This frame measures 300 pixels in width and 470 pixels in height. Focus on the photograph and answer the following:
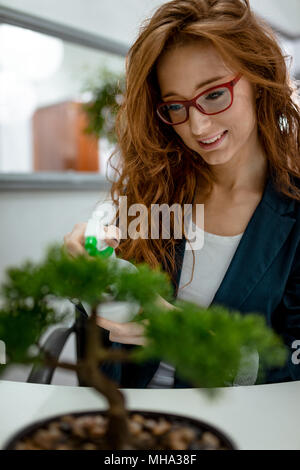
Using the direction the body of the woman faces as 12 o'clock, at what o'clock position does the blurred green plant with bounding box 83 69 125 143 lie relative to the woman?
The blurred green plant is roughly at 4 o'clock from the woman.

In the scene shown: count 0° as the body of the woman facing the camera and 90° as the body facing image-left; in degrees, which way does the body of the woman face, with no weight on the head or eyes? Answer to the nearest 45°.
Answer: approximately 45°

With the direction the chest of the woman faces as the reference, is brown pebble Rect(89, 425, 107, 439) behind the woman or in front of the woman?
in front

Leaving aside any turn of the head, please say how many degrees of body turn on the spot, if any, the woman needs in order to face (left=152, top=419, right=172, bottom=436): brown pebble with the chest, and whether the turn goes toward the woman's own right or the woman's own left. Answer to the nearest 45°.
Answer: approximately 45° to the woman's own left

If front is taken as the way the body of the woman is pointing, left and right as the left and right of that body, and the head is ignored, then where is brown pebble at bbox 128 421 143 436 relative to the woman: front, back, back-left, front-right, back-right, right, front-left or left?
front-left

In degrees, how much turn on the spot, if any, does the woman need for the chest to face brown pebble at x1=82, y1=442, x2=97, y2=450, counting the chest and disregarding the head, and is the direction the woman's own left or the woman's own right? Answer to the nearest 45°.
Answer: approximately 45° to the woman's own left

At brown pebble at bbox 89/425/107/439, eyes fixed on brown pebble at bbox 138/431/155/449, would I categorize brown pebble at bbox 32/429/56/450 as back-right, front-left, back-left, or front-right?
back-right

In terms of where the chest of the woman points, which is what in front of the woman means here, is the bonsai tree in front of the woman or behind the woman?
in front

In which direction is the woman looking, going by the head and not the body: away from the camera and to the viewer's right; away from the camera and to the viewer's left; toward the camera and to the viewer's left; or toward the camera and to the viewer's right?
toward the camera and to the viewer's left

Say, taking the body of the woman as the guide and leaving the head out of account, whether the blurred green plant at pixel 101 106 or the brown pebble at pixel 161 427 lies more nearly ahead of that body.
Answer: the brown pebble
